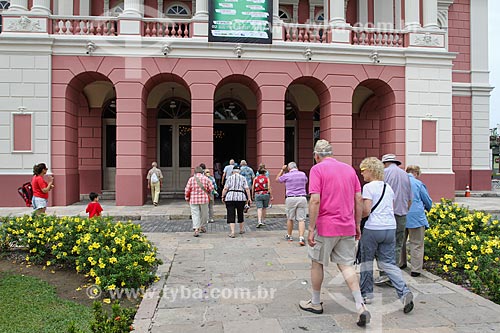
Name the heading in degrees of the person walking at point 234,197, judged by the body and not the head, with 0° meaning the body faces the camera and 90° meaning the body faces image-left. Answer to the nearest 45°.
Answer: approximately 180°

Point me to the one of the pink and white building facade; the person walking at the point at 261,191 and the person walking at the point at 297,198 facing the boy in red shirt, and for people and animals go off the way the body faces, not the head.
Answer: the pink and white building facade

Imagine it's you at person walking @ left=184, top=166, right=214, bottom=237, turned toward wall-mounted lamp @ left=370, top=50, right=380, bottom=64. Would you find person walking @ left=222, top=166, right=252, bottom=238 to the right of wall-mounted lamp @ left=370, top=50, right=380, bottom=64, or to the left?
right

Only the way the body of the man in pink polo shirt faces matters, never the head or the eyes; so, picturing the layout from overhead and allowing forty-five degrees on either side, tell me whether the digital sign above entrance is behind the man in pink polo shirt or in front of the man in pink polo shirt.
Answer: in front

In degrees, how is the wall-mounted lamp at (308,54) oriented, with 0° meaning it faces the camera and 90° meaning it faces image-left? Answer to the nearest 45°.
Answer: approximately 0°

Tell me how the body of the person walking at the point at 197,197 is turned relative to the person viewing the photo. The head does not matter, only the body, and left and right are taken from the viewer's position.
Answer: facing away from the viewer

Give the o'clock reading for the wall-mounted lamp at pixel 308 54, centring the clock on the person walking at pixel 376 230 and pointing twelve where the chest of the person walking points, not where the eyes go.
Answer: The wall-mounted lamp is roughly at 1 o'clock from the person walking.

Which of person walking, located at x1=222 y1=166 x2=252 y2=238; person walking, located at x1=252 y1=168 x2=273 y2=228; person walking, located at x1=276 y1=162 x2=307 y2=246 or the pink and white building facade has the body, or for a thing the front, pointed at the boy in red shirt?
the pink and white building facade

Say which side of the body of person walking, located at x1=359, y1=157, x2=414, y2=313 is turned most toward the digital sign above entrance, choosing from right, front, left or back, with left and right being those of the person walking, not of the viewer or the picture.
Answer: front

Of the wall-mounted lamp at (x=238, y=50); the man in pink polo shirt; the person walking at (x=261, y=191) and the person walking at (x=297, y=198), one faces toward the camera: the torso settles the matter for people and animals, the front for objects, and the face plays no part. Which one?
the wall-mounted lamp

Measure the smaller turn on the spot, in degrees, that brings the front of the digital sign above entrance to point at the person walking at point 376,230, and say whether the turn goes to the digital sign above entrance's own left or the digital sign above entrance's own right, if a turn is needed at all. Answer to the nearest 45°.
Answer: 0° — it already faces them
